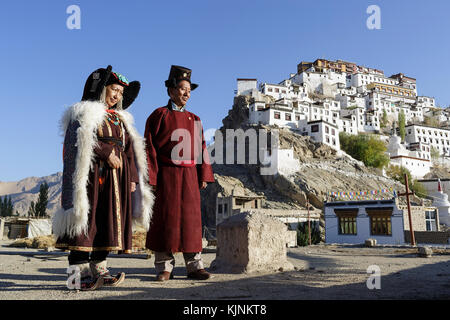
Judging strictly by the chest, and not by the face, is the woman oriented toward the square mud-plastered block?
no

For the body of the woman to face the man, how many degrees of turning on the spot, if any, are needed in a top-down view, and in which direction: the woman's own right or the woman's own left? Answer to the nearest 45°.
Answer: approximately 90° to the woman's own left

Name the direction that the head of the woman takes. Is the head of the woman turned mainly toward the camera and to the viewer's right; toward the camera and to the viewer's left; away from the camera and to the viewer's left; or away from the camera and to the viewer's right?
toward the camera and to the viewer's right

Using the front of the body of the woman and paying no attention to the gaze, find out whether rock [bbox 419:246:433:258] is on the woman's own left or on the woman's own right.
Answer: on the woman's own left

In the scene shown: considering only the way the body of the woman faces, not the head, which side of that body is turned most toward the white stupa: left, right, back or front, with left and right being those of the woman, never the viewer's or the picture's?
left

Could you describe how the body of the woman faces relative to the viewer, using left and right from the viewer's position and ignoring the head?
facing the viewer and to the right of the viewer
